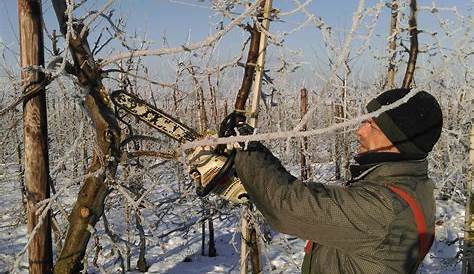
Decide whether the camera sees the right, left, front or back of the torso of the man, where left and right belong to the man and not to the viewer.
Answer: left

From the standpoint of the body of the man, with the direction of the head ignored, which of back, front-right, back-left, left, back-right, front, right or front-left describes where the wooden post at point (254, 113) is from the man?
front-right

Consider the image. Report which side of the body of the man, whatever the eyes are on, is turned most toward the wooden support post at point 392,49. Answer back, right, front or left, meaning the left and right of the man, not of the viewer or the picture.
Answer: right

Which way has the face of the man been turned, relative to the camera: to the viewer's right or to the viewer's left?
to the viewer's left
